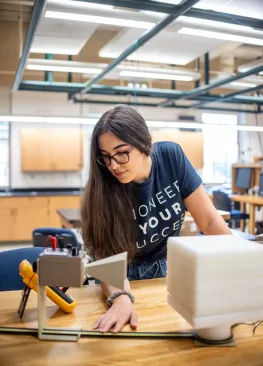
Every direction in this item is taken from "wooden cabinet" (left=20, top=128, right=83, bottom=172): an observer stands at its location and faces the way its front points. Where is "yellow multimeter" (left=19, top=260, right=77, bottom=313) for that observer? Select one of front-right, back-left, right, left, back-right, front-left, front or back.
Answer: front

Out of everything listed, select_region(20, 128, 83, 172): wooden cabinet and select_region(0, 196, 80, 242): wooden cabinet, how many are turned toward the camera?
2

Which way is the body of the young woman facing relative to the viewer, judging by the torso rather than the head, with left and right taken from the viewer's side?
facing the viewer and to the left of the viewer

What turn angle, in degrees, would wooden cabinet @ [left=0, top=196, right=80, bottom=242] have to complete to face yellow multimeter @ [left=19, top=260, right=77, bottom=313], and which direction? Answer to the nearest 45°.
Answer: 0° — it already faces it

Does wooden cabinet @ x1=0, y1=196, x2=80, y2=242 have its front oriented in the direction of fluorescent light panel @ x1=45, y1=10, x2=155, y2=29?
yes

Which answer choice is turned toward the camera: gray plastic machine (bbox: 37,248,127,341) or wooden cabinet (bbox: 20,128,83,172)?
the wooden cabinet

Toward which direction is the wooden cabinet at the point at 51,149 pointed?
toward the camera

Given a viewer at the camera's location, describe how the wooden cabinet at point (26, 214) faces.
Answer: facing the viewer

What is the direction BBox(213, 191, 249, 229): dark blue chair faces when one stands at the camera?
facing to the right of the viewer

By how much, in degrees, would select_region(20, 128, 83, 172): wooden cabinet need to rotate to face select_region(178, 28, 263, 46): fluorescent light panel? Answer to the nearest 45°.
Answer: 0° — it already faces it

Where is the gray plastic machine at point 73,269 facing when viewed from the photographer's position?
facing to the right of the viewer

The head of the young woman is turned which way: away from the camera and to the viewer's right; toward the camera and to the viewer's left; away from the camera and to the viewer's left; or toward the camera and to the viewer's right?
toward the camera and to the viewer's left

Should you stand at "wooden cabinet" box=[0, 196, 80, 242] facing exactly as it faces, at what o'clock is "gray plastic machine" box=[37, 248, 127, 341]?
The gray plastic machine is roughly at 12 o'clock from the wooden cabinet.

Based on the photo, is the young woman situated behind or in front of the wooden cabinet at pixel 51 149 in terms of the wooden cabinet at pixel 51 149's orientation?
in front
